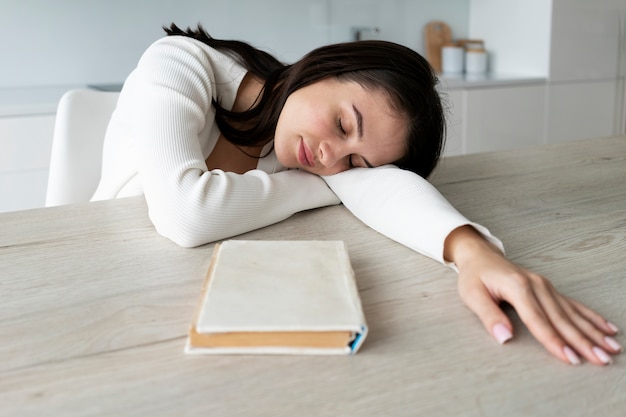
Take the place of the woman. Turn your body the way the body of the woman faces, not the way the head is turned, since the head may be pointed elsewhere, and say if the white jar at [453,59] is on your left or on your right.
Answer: on your left

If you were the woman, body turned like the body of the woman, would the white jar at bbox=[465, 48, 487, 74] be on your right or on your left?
on your left

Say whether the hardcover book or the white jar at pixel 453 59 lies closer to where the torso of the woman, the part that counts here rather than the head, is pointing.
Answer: the hardcover book

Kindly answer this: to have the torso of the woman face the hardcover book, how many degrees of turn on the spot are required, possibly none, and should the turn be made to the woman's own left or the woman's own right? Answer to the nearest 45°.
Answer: approximately 45° to the woman's own right

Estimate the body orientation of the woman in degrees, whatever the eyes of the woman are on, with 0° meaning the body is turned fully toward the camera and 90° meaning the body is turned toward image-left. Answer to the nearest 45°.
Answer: approximately 315°
